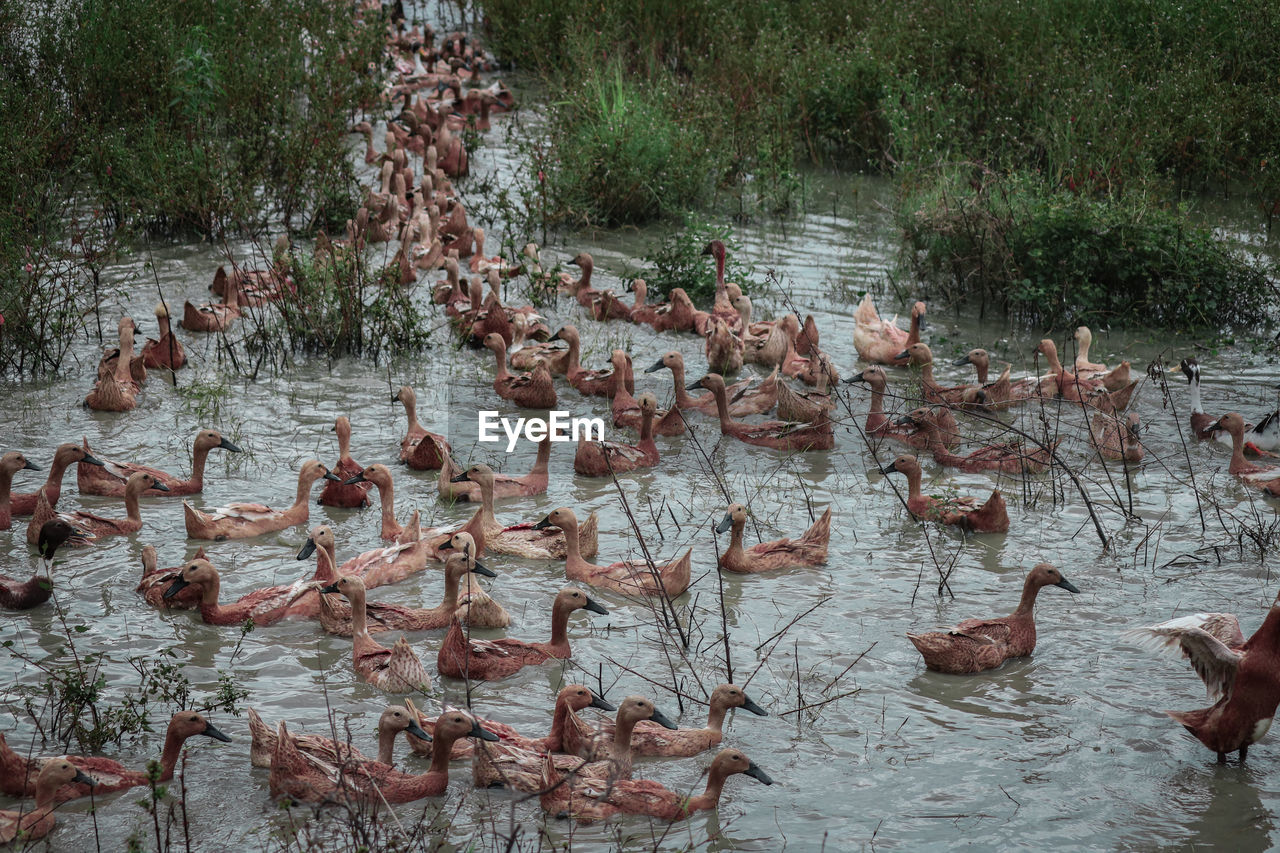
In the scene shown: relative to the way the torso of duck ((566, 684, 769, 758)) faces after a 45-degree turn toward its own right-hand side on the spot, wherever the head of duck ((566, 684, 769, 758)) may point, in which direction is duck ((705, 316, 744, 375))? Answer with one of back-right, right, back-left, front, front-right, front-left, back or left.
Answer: back-left

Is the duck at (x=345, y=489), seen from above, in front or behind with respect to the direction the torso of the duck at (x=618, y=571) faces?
in front

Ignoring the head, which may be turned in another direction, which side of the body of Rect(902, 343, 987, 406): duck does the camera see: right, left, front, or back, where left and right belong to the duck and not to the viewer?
left

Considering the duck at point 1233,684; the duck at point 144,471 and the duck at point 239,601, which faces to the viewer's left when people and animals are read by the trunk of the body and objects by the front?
the duck at point 239,601

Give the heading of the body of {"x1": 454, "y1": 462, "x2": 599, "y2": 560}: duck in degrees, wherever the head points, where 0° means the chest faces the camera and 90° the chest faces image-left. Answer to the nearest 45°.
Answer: approximately 90°

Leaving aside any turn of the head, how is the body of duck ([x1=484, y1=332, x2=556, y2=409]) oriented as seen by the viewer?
to the viewer's left

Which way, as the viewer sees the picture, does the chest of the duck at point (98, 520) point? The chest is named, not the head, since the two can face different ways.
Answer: to the viewer's right

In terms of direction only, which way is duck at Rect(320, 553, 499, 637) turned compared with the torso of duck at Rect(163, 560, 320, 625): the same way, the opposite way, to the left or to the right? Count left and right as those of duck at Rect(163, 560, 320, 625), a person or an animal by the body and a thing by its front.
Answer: the opposite way

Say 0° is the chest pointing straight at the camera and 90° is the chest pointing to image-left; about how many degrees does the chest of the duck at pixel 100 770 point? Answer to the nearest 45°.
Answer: approximately 270°

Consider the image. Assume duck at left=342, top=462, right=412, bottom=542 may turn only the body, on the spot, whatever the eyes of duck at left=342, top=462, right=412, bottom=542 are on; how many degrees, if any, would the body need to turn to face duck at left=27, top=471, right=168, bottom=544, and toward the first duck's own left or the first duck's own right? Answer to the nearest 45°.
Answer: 0° — it already faces it

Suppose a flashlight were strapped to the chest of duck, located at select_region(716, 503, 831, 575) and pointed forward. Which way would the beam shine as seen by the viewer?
to the viewer's left

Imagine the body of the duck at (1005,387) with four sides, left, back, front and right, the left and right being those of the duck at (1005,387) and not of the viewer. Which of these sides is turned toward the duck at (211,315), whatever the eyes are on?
front

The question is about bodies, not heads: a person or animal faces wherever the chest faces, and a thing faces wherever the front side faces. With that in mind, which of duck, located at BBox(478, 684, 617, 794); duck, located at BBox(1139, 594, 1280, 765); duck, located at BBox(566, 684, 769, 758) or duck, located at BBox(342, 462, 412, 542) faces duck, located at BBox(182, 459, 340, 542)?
duck, located at BBox(342, 462, 412, 542)

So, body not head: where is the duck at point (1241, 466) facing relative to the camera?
to the viewer's left

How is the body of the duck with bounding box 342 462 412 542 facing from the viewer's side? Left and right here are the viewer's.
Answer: facing to the left of the viewer

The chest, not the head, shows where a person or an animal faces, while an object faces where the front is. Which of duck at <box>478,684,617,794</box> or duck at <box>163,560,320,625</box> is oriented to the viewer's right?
duck at <box>478,684,617,794</box>
